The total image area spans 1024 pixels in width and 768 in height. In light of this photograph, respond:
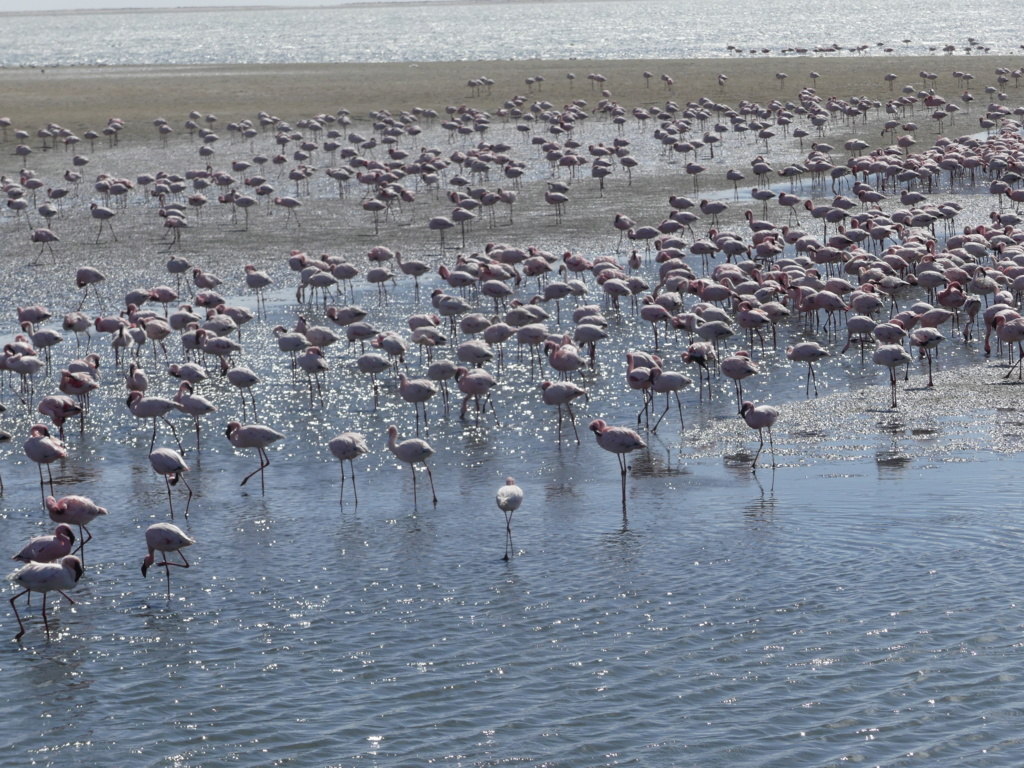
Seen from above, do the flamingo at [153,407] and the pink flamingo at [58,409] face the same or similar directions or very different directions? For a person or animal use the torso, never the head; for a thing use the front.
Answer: same or similar directions

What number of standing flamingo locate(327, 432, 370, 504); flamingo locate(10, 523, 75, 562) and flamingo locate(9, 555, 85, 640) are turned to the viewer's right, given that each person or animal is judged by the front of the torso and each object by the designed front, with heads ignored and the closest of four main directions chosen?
2

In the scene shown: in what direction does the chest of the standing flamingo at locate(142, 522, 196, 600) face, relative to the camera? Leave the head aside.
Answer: to the viewer's left

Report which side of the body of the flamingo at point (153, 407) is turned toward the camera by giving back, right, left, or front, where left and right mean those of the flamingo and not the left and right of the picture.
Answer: left

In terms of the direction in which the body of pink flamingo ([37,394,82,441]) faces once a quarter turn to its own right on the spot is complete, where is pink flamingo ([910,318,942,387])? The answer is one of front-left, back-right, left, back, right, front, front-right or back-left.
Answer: right

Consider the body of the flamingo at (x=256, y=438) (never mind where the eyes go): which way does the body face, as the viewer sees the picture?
to the viewer's left

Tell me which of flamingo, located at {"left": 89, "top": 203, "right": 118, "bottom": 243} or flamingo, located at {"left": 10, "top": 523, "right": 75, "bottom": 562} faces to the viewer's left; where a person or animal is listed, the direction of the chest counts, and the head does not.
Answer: flamingo, located at {"left": 89, "top": 203, "right": 118, "bottom": 243}

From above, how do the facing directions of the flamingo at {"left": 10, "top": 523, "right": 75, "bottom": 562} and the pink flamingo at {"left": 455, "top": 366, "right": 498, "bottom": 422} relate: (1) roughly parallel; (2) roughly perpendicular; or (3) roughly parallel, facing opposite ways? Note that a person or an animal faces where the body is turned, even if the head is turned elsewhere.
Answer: roughly parallel, facing opposite ways

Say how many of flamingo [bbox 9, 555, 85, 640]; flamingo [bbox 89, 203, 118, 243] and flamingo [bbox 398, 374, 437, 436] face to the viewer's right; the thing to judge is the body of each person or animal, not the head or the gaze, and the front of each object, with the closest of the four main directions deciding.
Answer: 1

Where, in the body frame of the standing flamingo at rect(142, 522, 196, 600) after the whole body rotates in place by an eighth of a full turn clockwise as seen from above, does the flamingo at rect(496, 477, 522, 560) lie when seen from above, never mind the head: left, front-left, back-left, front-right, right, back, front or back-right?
back-right

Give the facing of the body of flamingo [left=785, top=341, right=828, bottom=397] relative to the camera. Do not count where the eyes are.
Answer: to the viewer's left

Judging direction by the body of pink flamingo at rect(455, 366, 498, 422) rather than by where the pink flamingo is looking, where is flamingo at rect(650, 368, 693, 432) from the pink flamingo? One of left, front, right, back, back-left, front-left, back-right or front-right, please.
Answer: back

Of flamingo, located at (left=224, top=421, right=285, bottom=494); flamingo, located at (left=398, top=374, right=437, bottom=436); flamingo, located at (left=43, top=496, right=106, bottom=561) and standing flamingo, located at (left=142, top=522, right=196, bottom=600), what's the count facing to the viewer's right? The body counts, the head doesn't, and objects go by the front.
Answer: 0

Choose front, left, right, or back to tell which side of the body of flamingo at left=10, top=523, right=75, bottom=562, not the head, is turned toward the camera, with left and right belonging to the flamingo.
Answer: right

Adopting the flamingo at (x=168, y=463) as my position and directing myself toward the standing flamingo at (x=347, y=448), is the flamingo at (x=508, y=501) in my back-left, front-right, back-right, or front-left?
front-right

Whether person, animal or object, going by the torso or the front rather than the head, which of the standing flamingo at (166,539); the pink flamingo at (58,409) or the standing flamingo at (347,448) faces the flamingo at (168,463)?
the standing flamingo at (347,448)

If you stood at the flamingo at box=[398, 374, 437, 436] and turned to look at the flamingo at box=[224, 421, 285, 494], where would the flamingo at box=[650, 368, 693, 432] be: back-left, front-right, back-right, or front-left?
back-left

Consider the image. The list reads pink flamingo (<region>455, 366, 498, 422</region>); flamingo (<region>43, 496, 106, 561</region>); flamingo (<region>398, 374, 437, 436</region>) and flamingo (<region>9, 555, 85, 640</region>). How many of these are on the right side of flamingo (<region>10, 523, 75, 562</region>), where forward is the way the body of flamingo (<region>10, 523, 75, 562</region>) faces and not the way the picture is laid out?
1

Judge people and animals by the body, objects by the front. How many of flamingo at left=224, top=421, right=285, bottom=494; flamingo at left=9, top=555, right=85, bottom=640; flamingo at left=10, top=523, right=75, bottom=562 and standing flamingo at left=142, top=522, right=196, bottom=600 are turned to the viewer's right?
2
